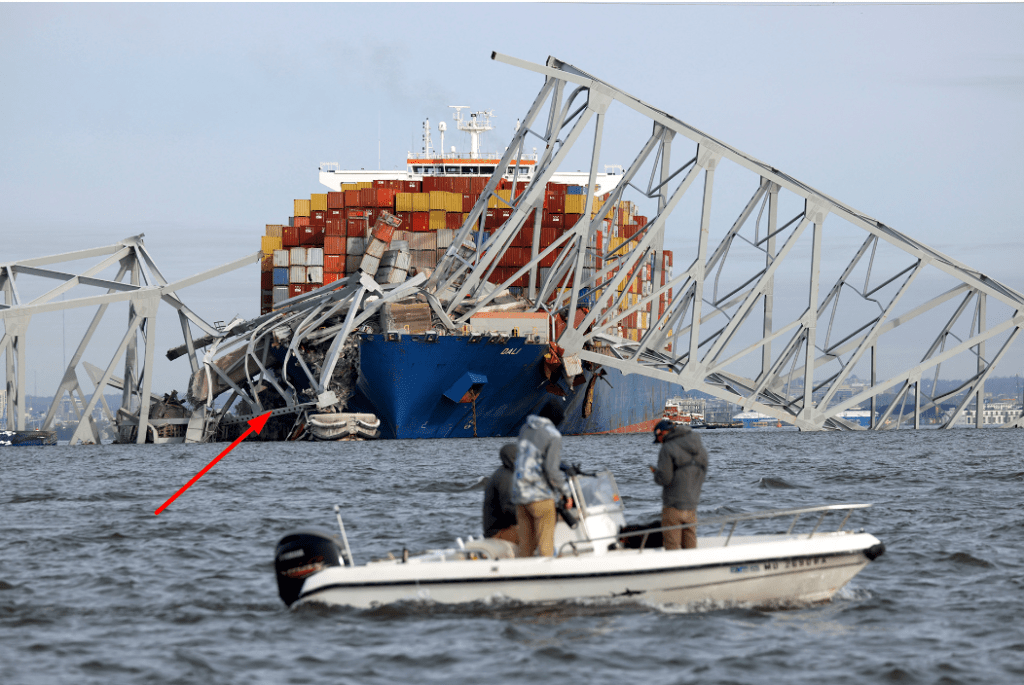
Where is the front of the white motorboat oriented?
to the viewer's right

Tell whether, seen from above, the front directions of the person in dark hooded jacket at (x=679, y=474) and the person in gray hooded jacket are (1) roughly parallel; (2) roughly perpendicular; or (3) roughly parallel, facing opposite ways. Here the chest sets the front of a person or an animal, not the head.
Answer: roughly perpendicular

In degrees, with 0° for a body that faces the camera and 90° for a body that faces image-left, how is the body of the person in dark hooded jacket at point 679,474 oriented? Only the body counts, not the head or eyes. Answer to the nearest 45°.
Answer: approximately 135°

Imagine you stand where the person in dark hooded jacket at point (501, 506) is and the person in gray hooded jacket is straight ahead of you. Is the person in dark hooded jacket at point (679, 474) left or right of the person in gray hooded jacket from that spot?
left

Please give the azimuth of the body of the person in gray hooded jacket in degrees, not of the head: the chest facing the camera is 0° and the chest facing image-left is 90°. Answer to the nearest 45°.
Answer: approximately 225°

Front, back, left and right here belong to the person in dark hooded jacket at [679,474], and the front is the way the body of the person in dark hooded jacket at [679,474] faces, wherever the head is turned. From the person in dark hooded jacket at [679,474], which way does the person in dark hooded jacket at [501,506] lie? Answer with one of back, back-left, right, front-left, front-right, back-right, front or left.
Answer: front-left
